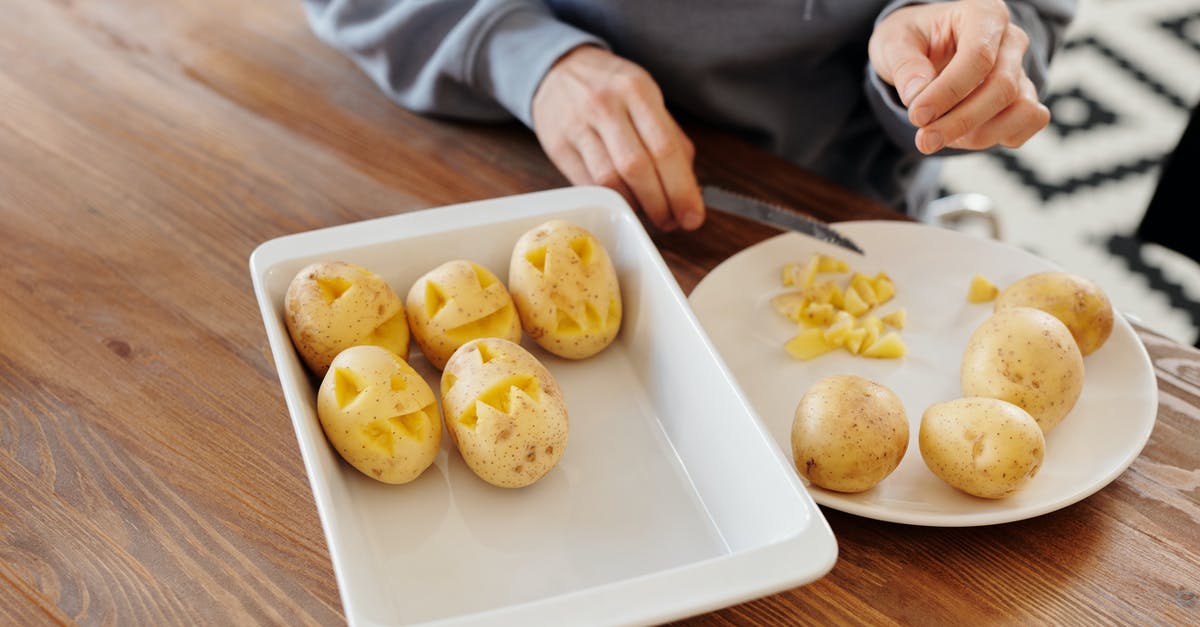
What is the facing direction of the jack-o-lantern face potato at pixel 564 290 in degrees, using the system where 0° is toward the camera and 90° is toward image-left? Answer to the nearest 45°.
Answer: approximately 0°
